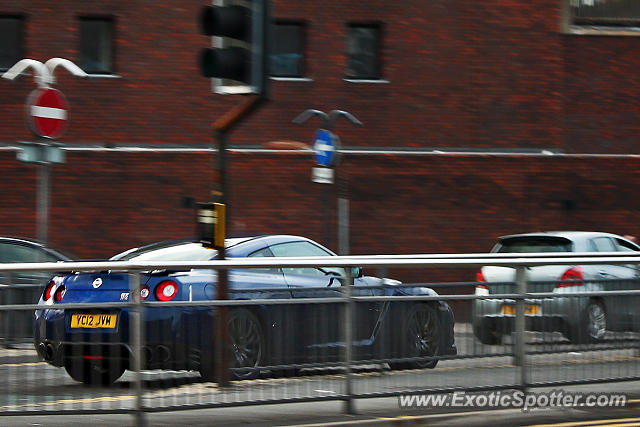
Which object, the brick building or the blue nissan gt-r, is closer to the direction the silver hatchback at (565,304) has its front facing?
the brick building

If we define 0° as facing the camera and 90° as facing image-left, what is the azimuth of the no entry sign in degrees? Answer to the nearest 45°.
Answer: approximately 315°

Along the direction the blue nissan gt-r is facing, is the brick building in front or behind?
in front

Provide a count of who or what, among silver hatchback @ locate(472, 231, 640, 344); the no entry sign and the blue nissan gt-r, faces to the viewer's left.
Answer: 0

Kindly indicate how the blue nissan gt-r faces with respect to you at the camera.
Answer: facing away from the viewer and to the right of the viewer

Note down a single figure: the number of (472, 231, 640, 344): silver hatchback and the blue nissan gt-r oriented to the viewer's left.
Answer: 0

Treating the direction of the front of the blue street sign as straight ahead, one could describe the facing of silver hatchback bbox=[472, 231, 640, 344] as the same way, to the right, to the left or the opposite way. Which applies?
the opposite way

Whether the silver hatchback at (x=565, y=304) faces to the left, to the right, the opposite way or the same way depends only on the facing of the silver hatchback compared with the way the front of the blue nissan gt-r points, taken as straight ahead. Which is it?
the same way

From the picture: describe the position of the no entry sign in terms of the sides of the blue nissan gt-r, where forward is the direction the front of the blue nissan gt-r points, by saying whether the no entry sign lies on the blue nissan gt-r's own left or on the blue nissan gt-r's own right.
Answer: on the blue nissan gt-r's own left
